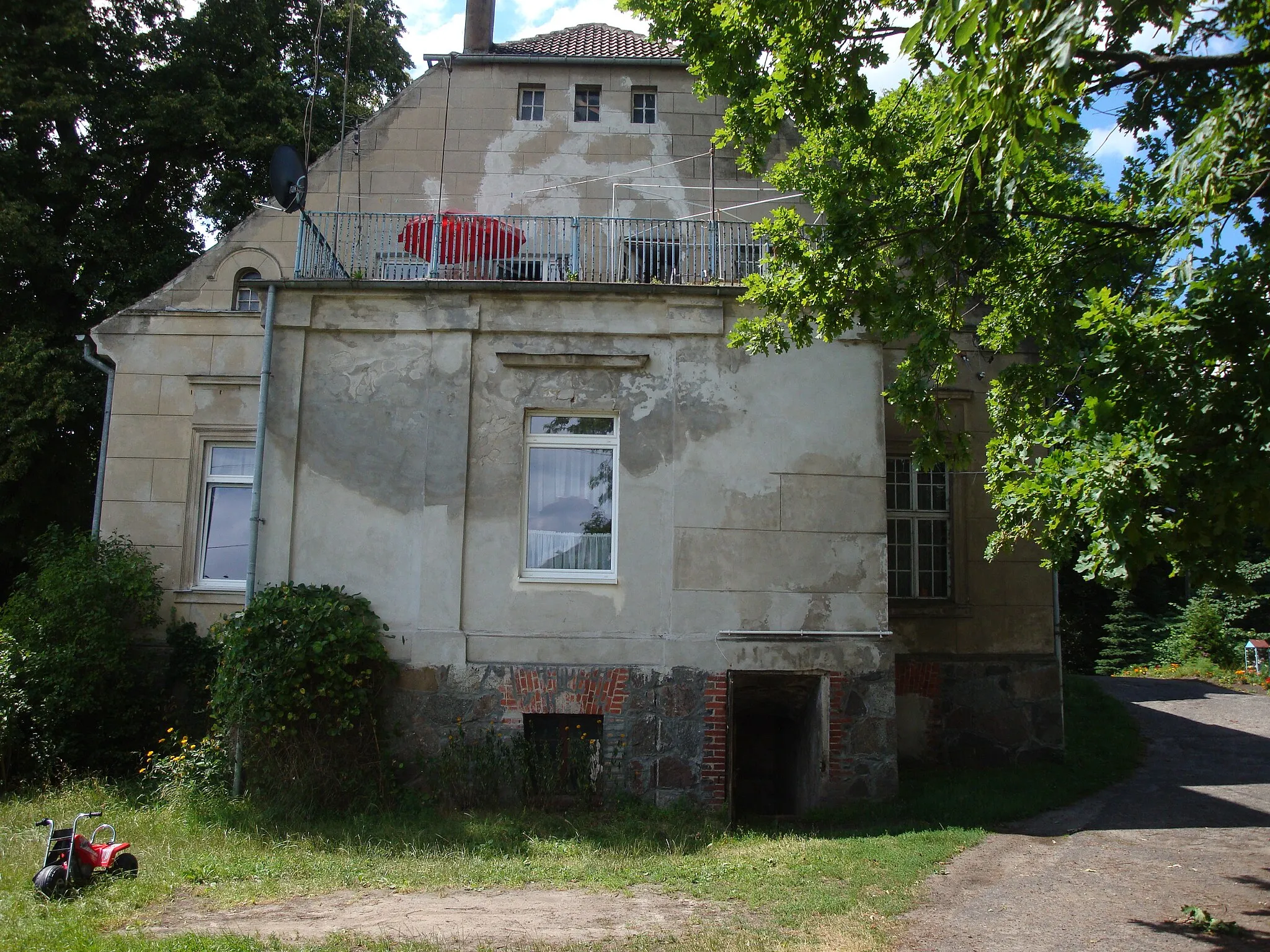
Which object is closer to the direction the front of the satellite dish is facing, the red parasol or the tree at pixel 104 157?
the tree

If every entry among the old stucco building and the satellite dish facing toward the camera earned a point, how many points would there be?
1

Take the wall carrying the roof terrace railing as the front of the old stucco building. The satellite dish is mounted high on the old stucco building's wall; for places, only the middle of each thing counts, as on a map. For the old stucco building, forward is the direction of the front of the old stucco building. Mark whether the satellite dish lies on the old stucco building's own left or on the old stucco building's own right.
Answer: on the old stucco building's own right

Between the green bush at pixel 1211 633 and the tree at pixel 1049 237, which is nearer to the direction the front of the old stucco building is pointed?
the tree

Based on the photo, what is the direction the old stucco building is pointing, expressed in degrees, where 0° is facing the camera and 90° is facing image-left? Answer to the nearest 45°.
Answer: approximately 0°

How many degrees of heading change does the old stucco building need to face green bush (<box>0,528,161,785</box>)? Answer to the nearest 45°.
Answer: approximately 90° to its right

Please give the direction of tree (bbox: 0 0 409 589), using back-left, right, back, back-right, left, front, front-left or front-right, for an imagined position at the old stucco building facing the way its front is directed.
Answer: back-right
